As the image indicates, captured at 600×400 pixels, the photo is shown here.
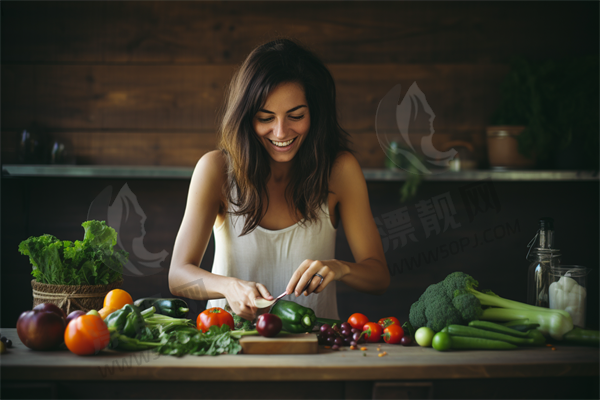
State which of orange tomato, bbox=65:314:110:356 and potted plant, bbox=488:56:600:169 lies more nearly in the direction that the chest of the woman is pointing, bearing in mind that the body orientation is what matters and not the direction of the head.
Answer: the orange tomato

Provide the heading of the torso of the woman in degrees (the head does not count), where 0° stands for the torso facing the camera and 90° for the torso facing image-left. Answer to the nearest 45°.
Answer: approximately 0°

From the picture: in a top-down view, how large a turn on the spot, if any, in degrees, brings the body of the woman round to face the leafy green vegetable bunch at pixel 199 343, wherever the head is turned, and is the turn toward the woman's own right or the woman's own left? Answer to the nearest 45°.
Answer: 0° — they already face it

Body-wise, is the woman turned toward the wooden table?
yes

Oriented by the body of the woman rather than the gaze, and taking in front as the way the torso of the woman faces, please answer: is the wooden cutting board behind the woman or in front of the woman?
in front
